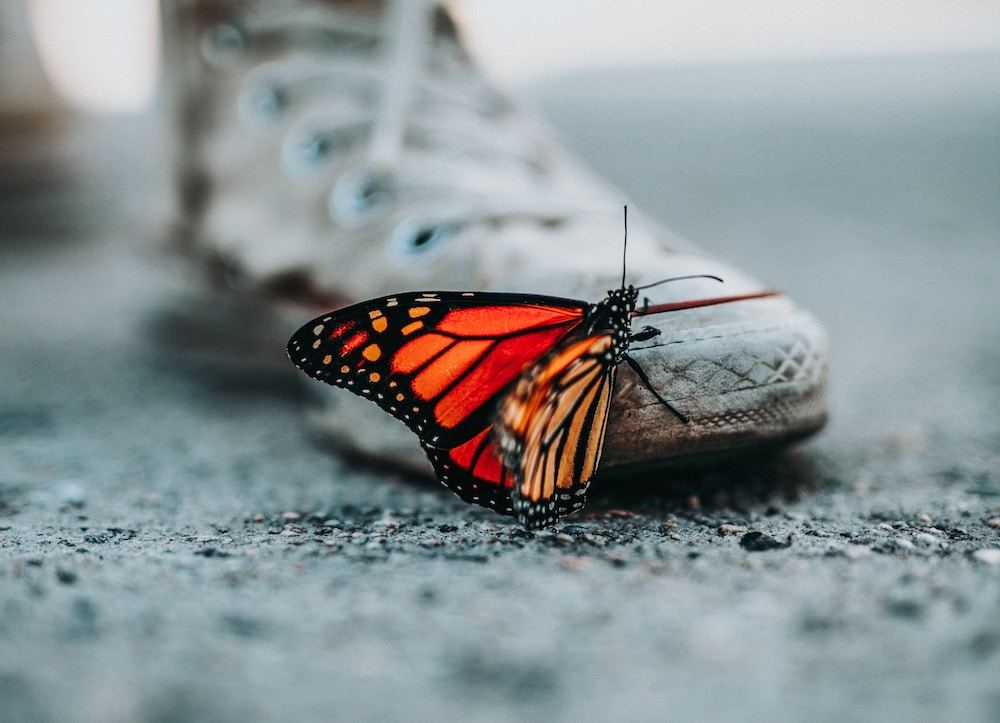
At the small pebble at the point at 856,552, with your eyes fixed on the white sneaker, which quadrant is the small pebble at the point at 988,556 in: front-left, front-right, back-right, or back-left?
back-right

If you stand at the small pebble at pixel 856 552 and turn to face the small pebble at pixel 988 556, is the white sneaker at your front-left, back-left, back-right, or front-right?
back-left

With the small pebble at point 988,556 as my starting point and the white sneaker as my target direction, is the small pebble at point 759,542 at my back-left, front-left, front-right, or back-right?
front-left

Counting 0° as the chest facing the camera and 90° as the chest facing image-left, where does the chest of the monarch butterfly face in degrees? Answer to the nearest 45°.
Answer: approximately 270°
